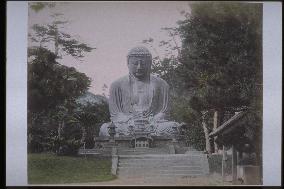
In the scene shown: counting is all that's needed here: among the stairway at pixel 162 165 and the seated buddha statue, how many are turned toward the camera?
2

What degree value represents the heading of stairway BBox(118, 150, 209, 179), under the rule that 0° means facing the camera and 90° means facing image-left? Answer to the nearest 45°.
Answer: approximately 0°

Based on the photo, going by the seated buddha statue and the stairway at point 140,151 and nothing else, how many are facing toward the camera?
2

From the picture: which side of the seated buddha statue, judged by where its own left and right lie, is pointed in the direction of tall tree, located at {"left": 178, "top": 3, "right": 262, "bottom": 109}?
left
